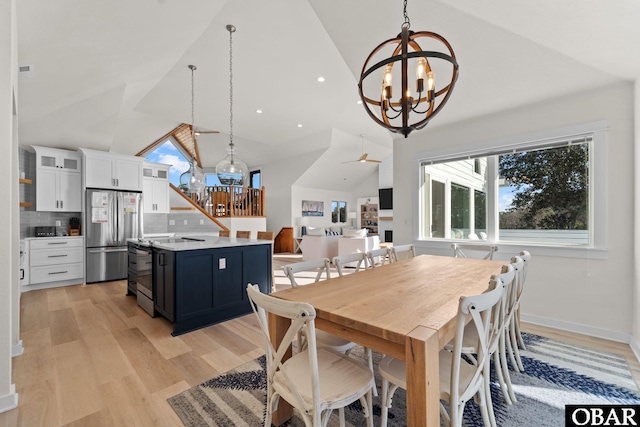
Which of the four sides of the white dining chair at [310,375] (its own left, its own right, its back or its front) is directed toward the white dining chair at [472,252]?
front

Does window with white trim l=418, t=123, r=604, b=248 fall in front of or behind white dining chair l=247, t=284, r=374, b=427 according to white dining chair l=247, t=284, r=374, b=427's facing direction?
in front

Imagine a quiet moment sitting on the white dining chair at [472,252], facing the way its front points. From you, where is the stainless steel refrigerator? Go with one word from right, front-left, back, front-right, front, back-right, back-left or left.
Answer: right

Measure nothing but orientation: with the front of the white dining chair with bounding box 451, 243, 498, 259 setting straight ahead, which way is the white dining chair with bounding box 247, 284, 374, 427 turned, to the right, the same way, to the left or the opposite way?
the opposite way

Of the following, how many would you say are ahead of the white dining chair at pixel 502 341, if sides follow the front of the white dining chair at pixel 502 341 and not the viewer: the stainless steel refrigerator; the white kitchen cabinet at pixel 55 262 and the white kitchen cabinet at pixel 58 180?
3

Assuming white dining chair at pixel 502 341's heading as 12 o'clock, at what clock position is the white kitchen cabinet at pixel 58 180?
The white kitchen cabinet is roughly at 12 o'clock from the white dining chair.

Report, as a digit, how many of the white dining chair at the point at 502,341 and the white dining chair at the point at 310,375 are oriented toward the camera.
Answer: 0

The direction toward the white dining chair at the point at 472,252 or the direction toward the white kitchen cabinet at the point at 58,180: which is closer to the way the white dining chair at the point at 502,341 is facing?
the white kitchen cabinet

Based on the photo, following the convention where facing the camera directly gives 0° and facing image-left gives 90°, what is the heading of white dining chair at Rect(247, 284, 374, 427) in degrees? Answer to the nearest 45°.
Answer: approximately 225°

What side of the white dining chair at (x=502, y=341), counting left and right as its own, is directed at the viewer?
left

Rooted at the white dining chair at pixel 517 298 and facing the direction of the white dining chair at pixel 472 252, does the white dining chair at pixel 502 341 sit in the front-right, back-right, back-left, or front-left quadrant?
back-left

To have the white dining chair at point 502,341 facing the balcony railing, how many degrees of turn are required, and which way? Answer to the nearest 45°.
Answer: approximately 45° to its right

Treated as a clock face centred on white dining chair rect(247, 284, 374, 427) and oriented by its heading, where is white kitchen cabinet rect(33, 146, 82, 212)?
The white kitchen cabinet is roughly at 9 o'clock from the white dining chair.
